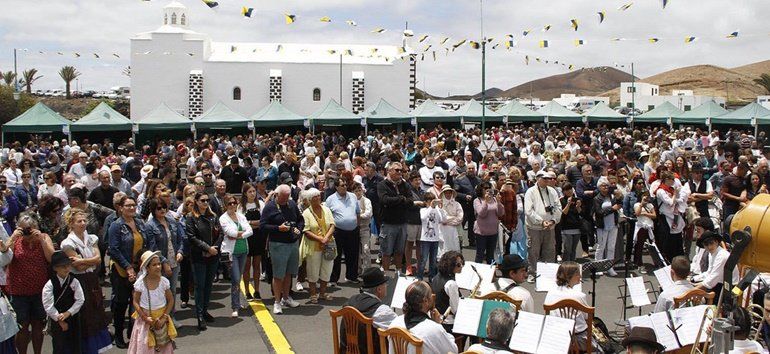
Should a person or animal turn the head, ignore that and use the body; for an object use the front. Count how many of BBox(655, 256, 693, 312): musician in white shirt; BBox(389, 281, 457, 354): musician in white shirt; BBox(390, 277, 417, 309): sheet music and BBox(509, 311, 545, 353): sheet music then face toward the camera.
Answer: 2

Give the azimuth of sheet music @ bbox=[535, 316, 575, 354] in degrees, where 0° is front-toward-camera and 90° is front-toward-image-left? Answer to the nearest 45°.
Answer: approximately 0°

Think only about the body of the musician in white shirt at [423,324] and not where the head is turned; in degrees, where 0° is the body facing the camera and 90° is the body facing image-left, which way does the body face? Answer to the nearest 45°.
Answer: approximately 225°

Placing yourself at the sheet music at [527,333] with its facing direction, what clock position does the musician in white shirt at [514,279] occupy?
The musician in white shirt is roughly at 6 o'clock from the sheet music.

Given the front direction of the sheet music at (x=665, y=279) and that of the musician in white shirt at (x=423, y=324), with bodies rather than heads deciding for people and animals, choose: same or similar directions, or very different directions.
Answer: very different directions

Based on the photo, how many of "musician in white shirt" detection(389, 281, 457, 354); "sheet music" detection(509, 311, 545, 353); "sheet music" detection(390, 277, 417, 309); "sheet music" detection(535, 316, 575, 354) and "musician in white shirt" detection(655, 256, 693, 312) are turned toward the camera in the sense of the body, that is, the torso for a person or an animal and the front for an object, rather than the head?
3

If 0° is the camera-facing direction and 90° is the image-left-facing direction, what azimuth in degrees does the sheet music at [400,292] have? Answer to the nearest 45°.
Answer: approximately 0°

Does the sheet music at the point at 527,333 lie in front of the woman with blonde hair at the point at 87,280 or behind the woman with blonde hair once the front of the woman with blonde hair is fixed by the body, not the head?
in front

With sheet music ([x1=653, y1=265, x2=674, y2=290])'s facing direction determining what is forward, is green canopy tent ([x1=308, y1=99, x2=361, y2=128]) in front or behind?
behind

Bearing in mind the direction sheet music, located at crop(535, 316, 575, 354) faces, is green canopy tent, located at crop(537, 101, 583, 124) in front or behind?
behind

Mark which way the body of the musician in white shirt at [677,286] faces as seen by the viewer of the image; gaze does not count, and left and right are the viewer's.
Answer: facing away from the viewer and to the left of the viewer

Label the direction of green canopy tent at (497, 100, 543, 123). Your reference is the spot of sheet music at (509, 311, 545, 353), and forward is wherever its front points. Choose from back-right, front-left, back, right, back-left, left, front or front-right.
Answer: back

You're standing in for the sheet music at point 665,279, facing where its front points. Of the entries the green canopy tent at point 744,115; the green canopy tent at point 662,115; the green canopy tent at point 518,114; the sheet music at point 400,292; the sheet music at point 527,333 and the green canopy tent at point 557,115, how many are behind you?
4
